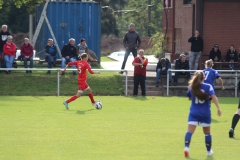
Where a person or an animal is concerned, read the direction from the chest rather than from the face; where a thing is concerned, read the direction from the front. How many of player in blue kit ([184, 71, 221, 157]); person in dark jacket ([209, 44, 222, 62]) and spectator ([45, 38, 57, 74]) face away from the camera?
1

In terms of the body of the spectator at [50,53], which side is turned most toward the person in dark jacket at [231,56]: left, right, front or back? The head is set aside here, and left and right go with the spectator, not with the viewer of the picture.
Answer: left

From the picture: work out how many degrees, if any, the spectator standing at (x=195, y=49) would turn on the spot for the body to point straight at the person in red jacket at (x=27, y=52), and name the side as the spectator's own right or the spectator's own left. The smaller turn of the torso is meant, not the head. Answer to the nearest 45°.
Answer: approximately 90° to the spectator's own right

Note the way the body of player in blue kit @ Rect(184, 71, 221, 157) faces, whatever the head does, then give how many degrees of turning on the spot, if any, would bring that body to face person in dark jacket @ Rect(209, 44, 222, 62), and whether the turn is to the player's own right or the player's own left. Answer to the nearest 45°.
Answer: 0° — they already face them

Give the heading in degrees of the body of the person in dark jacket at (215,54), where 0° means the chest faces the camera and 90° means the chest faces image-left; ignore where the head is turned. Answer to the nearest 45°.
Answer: approximately 0°

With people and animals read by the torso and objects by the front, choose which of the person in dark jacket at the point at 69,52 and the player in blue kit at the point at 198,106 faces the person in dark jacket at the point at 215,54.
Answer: the player in blue kit

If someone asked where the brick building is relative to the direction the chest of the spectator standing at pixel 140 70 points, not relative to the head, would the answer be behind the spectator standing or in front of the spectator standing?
behind

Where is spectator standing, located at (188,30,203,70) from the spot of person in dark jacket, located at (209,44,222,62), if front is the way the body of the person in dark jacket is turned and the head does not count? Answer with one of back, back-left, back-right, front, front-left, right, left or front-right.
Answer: front-right

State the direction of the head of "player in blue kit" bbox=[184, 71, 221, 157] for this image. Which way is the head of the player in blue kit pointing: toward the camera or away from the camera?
away from the camera

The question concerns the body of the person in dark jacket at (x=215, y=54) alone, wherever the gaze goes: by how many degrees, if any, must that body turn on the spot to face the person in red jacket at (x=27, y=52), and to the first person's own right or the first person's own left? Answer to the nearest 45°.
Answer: approximately 90° to the first person's own right

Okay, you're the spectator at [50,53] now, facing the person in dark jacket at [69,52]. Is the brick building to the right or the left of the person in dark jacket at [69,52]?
left

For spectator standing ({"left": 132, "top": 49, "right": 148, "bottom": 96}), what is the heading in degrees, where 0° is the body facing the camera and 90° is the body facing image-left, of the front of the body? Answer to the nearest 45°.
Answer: approximately 0°

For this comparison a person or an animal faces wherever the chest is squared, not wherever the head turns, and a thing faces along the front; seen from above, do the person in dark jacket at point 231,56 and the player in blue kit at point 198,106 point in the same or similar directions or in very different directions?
very different directions
